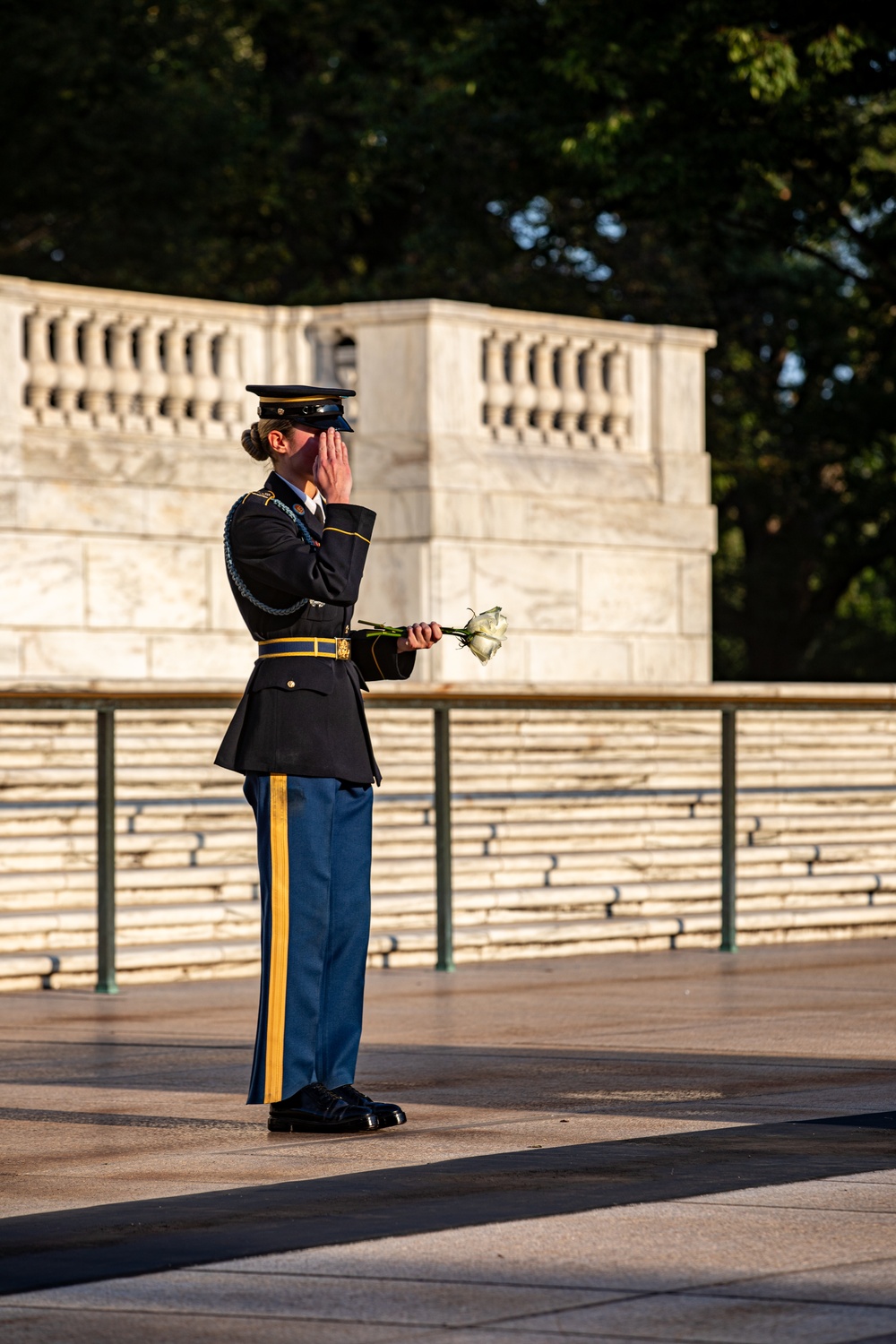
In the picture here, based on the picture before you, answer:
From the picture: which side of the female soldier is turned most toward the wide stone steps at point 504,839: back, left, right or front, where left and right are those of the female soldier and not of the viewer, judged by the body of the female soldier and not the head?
left

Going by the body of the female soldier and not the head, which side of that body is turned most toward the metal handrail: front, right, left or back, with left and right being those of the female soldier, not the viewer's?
left

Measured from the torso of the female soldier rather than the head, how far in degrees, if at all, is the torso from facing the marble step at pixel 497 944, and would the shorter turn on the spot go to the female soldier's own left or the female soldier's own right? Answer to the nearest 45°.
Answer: approximately 90° to the female soldier's own left

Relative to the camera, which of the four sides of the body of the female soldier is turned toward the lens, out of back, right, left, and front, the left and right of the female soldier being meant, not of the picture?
right

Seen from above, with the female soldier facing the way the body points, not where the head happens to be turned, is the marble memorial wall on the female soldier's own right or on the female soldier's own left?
on the female soldier's own left
